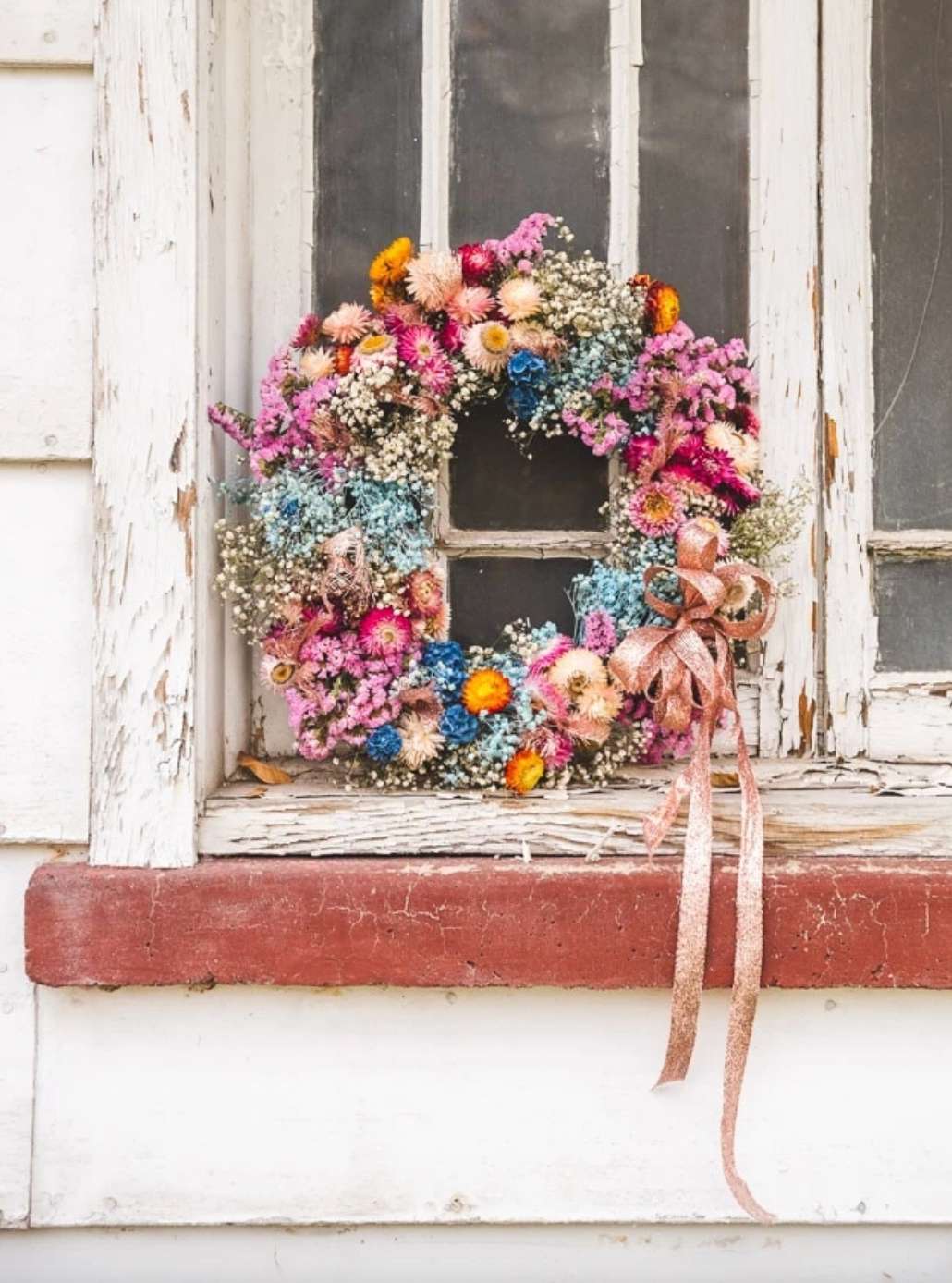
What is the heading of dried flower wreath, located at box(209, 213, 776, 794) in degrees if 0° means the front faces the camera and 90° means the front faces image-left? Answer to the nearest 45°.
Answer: approximately 0°
